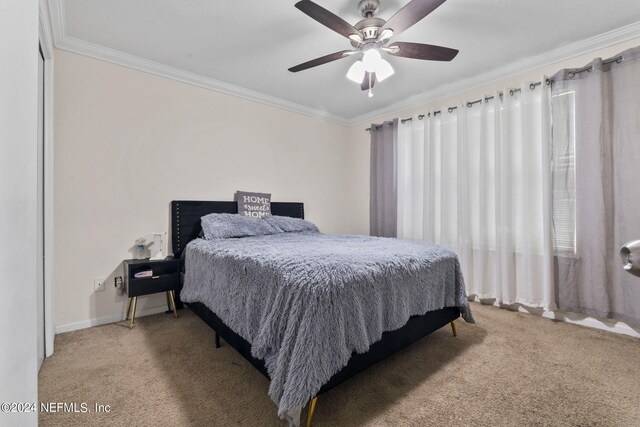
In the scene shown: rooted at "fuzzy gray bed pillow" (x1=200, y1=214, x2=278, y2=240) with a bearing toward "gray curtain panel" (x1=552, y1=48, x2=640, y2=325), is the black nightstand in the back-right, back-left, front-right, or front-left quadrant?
back-right

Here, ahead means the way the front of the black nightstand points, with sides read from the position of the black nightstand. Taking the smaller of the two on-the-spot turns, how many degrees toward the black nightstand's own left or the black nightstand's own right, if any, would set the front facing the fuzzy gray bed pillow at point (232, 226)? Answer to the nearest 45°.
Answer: approximately 90° to the black nightstand's own left

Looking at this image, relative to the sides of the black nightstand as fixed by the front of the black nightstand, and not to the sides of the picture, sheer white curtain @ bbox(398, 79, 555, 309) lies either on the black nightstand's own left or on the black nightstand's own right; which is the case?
on the black nightstand's own left

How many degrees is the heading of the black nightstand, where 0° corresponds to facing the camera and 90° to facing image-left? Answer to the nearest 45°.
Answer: approximately 0°

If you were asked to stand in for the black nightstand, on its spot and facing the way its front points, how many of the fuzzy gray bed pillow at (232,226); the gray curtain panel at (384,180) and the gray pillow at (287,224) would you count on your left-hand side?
3

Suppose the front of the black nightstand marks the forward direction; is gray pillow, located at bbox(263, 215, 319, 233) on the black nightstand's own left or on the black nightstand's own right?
on the black nightstand's own left

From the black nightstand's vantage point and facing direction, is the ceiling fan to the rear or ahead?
ahead

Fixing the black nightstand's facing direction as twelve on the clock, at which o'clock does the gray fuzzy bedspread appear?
The gray fuzzy bedspread is roughly at 11 o'clock from the black nightstand.

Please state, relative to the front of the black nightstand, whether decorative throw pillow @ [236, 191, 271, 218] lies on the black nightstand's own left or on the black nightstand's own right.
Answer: on the black nightstand's own left

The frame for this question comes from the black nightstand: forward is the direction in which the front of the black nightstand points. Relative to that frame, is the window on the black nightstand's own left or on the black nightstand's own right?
on the black nightstand's own left

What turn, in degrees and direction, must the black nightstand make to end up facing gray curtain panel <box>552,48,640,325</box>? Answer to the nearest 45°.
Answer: approximately 45° to its left

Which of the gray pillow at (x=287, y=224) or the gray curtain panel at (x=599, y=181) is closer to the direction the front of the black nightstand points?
the gray curtain panel

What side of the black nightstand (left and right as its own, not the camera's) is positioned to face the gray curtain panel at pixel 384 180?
left

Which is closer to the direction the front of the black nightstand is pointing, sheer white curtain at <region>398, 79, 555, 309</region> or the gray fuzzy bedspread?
the gray fuzzy bedspread
